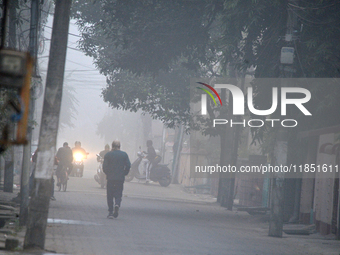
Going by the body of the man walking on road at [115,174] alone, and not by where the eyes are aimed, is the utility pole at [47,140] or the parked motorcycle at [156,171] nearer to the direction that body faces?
the parked motorcycle

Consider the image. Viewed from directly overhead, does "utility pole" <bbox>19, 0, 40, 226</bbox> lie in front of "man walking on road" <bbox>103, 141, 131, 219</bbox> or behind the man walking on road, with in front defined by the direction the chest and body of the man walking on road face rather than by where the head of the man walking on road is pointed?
behind

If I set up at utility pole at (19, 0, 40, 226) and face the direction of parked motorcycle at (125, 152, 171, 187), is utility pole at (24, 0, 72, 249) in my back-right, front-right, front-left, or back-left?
back-right

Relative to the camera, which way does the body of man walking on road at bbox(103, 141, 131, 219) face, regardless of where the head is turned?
away from the camera

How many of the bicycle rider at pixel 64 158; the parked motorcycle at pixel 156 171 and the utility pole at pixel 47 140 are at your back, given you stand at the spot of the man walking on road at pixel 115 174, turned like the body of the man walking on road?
1

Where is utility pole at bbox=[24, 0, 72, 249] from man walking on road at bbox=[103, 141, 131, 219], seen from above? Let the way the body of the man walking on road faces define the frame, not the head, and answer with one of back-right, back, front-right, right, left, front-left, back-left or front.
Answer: back
